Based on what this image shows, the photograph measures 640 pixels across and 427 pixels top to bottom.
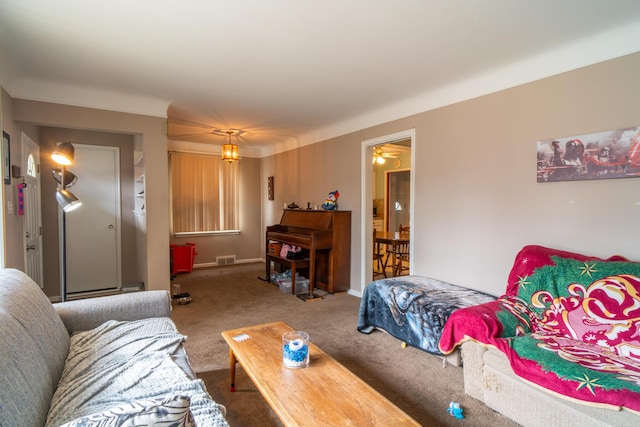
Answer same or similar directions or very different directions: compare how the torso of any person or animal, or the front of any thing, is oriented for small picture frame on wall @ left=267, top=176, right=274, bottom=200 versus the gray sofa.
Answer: very different directions

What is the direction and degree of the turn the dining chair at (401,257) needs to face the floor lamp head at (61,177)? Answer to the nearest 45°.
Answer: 0° — it already faces it

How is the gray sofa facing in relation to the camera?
to the viewer's right

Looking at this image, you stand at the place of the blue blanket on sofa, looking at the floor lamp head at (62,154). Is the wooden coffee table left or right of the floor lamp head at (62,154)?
left

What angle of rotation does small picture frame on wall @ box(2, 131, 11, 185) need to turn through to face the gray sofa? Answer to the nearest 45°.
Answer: approximately 90° to its right

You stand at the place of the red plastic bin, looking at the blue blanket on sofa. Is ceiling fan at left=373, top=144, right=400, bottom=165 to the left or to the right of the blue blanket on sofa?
left

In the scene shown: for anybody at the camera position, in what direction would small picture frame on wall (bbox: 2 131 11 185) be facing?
facing to the right of the viewer

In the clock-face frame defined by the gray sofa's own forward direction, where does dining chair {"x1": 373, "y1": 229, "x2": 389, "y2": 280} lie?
The dining chair is roughly at 11 o'clock from the gray sofa.

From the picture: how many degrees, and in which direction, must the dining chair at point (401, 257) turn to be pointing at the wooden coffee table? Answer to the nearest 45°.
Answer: approximately 45° to its left

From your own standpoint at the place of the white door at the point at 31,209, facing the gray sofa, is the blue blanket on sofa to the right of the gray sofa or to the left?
left
